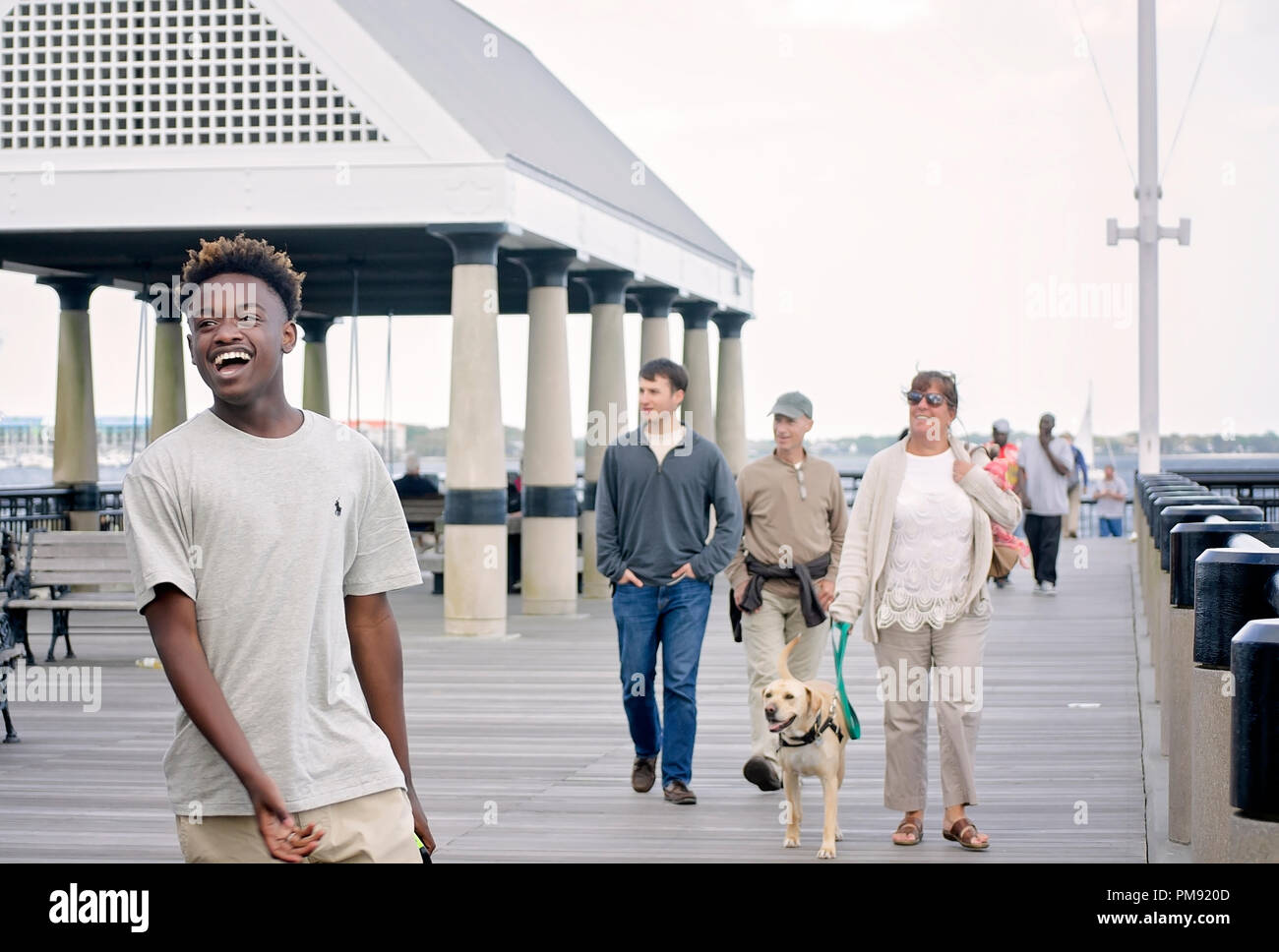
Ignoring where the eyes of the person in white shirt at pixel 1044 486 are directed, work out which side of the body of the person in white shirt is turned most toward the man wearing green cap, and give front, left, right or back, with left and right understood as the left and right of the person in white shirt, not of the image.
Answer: front

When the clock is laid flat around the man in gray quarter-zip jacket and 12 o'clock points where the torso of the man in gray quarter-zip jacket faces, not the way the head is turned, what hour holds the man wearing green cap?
The man wearing green cap is roughly at 8 o'clock from the man in gray quarter-zip jacket.

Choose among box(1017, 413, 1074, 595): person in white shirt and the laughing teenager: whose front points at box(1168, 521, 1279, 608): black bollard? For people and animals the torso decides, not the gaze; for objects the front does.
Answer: the person in white shirt

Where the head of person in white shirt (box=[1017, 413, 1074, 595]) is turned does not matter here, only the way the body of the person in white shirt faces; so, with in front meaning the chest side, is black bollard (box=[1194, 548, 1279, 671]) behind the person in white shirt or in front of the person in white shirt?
in front

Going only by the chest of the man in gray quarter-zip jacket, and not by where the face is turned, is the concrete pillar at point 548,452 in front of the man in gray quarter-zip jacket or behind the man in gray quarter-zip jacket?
behind

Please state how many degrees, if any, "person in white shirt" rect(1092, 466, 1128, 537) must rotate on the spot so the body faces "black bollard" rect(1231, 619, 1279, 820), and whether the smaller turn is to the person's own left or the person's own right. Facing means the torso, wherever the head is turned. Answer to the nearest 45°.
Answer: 0° — they already face it

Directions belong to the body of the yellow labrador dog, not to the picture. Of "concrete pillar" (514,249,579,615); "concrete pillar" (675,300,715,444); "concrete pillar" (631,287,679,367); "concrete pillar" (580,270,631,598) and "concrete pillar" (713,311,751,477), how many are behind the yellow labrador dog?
5

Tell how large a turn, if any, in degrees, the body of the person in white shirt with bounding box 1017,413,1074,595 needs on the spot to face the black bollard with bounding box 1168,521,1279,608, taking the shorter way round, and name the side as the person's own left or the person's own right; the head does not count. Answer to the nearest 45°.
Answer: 0° — they already face it

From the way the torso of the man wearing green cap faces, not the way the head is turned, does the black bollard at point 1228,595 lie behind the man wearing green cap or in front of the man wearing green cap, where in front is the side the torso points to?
in front
